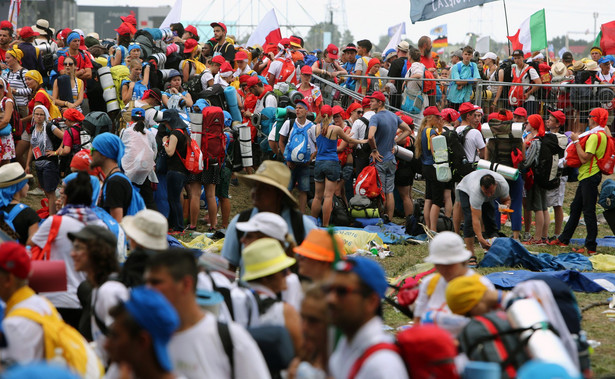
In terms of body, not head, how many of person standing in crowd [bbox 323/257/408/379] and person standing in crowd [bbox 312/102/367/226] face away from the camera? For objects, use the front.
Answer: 1

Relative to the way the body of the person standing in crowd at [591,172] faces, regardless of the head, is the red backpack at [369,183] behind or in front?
in front

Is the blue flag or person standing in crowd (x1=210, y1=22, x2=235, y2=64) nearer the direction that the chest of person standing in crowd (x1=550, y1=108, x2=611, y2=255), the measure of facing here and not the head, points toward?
the person standing in crowd

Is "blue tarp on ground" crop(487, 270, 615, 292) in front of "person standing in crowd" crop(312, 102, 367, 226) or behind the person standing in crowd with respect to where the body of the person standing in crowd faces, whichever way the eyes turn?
behind

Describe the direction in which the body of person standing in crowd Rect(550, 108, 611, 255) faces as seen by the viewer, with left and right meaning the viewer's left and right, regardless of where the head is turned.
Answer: facing to the left of the viewer

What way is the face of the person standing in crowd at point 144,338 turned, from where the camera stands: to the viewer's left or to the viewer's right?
to the viewer's left

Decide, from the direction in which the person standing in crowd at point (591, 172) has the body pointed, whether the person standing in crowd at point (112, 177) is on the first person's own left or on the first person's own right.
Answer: on the first person's own left

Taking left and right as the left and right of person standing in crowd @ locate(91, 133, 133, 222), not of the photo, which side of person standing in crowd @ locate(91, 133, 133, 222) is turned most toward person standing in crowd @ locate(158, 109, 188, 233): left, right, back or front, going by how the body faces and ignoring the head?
right

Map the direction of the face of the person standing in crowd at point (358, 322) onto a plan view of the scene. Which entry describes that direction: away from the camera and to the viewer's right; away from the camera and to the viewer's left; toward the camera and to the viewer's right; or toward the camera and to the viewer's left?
toward the camera and to the viewer's left

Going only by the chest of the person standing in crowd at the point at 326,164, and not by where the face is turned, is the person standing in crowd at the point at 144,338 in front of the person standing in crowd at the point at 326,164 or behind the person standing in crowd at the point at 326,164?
behind
